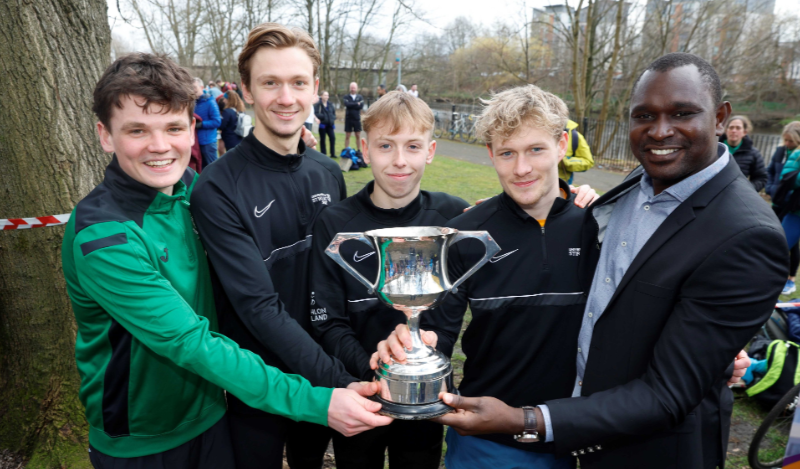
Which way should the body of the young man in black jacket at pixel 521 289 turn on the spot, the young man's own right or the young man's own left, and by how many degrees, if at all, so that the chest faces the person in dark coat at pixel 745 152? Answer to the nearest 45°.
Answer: approximately 180°

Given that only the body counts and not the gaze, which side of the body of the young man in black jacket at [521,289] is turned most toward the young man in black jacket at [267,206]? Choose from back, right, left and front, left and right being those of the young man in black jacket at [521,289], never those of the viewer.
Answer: right

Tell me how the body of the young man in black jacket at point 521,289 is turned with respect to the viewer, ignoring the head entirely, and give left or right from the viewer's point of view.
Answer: facing the viewer

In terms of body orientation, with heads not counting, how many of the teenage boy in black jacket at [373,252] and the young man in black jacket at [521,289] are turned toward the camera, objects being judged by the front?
2

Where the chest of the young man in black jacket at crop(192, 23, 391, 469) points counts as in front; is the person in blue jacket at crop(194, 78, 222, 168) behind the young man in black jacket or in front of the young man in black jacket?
behind

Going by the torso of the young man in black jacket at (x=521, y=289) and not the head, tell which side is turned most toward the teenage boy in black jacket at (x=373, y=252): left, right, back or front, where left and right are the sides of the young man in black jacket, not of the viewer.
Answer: right

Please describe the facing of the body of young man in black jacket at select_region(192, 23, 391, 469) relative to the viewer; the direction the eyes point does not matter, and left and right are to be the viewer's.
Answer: facing the viewer and to the right of the viewer

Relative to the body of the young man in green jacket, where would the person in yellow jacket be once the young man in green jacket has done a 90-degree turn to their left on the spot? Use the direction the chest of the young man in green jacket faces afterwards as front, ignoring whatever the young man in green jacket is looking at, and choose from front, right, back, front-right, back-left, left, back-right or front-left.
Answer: front

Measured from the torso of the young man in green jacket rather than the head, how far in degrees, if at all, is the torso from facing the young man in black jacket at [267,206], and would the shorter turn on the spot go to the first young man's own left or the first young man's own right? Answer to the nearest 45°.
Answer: approximately 90° to the first young man's own left

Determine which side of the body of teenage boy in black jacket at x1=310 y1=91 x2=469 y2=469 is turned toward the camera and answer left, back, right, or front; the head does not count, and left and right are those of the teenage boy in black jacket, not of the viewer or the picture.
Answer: front

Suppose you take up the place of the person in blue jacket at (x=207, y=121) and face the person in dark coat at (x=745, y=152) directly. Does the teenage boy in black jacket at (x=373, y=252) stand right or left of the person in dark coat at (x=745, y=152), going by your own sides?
right
